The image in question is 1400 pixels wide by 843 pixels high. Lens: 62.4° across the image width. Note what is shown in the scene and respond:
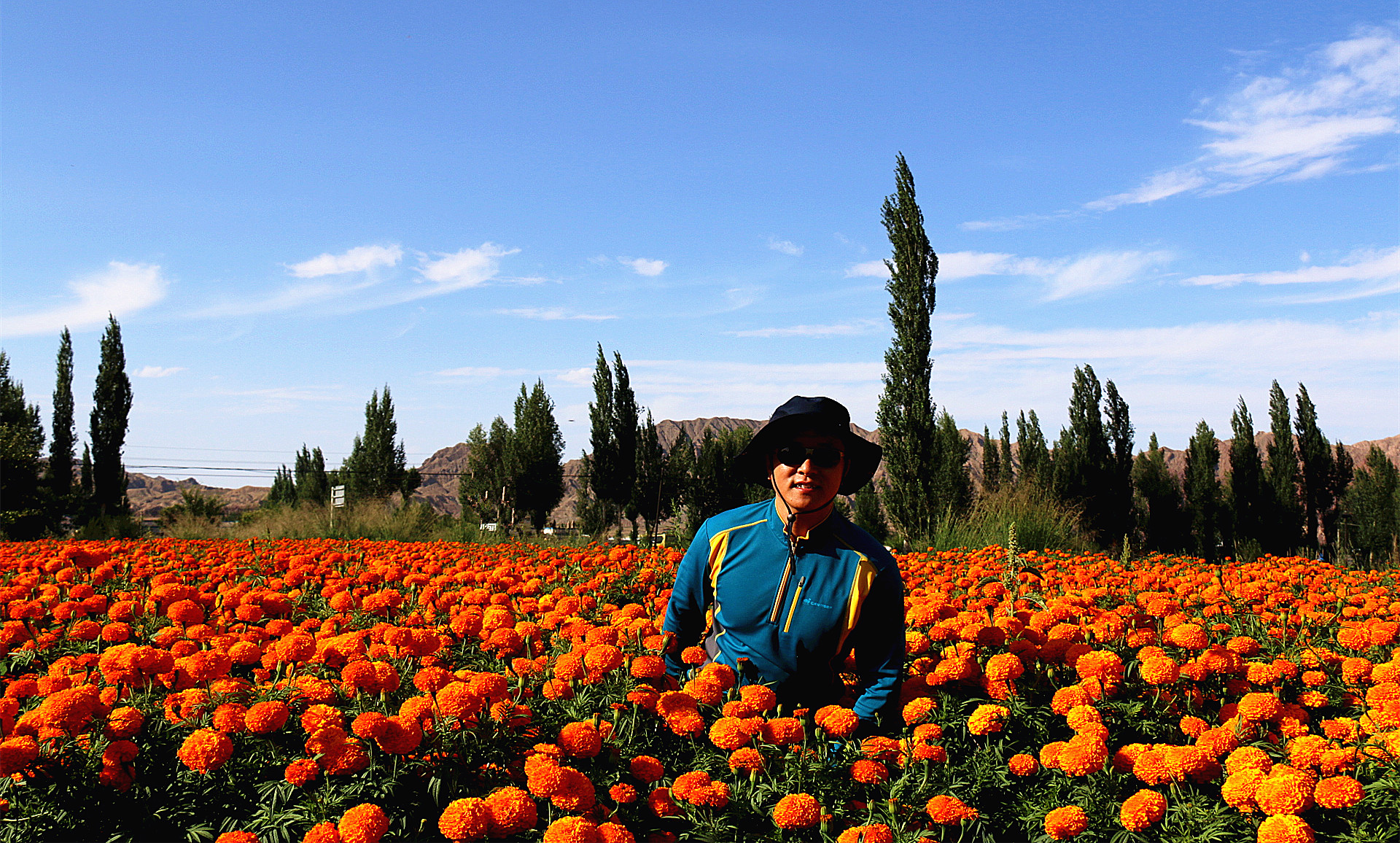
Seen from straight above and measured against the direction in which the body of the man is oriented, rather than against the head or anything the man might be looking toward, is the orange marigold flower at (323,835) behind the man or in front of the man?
in front

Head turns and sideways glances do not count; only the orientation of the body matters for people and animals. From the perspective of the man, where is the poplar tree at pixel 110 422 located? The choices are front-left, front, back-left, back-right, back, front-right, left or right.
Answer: back-right

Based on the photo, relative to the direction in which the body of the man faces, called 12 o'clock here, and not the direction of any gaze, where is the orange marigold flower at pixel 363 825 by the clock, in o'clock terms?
The orange marigold flower is roughly at 1 o'clock from the man.

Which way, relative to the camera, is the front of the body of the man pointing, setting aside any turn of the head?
toward the camera

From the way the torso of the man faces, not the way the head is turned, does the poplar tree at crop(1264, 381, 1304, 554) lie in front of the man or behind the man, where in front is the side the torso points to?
behind

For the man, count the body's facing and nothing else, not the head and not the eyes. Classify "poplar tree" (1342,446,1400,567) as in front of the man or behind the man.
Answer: behind

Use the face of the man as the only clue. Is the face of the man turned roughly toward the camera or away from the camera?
toward the camera

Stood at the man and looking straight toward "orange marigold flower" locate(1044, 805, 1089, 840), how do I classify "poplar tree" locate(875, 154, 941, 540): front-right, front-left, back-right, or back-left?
back-left

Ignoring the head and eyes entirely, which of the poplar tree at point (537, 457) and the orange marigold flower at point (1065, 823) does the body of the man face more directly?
the orange marigold flower

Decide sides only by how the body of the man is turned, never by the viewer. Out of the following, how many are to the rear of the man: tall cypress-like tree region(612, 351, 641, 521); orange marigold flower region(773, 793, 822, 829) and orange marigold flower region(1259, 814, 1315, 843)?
1

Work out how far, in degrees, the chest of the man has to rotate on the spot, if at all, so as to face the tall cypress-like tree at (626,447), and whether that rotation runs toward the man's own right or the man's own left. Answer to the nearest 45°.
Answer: approximately 180°

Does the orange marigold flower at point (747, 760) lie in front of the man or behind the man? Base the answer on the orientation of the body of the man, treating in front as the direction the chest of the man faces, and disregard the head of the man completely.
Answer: in front

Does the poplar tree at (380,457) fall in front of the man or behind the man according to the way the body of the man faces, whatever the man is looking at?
behind

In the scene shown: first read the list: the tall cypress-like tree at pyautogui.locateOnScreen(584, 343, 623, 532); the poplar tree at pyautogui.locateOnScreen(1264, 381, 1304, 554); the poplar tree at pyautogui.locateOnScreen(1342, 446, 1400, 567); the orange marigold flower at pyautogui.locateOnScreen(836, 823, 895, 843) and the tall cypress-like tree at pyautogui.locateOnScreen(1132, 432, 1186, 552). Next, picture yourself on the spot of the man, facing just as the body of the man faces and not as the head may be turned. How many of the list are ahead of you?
1

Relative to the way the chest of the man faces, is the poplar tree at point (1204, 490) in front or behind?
behind

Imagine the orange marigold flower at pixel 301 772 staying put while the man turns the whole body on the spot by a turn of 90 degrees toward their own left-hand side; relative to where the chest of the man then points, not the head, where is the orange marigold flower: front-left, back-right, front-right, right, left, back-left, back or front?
back-right

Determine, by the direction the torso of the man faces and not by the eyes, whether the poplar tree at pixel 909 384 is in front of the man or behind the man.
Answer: behind
